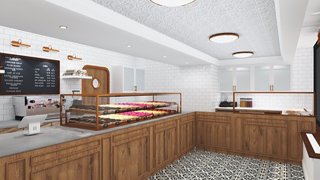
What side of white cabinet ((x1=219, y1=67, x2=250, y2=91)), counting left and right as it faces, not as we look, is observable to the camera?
front

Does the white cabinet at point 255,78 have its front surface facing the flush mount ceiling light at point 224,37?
yes

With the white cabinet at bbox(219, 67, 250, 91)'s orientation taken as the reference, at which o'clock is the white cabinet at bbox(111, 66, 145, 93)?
the white cabinet at bbox(111, 66, 145, 93) is roughly at 2 o'clock from the white cabinet at bbox(219, 67, 250, 91).

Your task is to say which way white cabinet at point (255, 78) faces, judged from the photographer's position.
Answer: facing the viewer

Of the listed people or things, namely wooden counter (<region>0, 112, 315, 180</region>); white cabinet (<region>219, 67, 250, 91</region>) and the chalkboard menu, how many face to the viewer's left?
0

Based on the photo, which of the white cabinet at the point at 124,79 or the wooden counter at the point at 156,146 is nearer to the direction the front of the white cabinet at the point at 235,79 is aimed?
the wooden counter

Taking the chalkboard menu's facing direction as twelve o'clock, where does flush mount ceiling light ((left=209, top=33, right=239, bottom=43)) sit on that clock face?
The flush mount ceiling light is roughly at 10 o'clock from the chalkboard menu.

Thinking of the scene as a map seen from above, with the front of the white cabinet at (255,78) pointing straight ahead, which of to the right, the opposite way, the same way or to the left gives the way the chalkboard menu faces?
to the left

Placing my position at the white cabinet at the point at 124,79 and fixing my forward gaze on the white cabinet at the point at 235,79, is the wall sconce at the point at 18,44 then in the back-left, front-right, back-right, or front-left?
back-right

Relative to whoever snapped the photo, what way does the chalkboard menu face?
facing the viewer and to the right of the viewer

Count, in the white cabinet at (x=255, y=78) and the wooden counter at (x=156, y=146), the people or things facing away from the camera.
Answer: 0

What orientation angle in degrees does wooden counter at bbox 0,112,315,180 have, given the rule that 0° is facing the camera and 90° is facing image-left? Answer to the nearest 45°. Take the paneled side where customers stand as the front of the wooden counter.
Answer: approximately 315°

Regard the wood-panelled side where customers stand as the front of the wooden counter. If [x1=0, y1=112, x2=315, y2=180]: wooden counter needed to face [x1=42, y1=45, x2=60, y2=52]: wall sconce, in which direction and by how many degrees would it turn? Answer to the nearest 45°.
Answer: approximately 135° to its right
